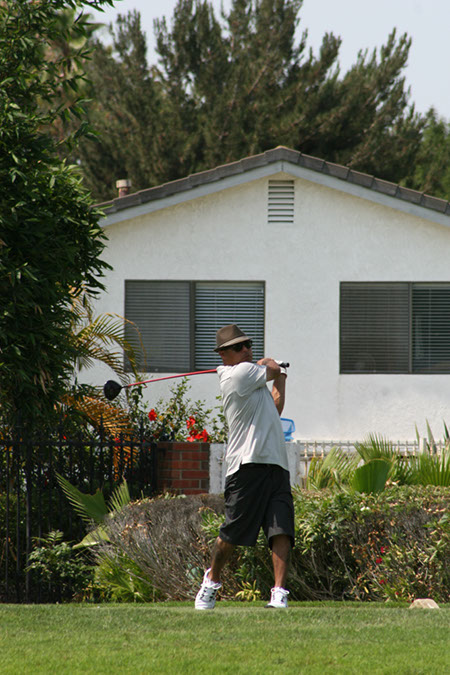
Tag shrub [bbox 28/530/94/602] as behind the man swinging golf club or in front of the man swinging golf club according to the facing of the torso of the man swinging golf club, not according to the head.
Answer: behind

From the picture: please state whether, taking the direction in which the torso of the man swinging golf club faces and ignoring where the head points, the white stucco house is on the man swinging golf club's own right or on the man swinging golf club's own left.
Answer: on the man swinging golf club's own left

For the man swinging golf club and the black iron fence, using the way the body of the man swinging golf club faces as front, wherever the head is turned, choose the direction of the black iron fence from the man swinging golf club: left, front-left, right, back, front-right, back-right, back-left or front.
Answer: back

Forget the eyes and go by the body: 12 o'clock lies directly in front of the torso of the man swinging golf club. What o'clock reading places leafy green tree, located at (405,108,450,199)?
The leafy green tree is roughly at 8 o'clock from the man swinging golf club.

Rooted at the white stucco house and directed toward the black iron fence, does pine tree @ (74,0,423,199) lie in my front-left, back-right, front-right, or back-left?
back-right

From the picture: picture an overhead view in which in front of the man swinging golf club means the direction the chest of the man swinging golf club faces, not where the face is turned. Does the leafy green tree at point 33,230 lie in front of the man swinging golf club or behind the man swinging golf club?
behind

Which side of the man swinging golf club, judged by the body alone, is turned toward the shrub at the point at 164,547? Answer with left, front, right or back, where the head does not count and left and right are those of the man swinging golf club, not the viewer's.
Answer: back

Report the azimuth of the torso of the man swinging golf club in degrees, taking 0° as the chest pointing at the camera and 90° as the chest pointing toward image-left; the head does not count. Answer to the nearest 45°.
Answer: approximately 315°

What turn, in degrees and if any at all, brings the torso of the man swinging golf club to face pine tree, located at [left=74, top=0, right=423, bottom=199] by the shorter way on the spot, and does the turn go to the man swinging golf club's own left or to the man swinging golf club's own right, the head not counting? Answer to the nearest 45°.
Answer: approximately 135° to the man swinging golf club's own left
